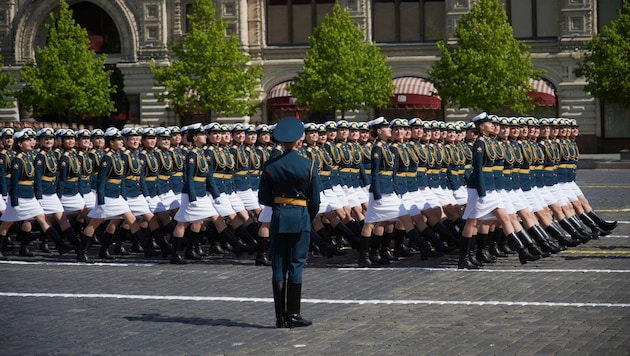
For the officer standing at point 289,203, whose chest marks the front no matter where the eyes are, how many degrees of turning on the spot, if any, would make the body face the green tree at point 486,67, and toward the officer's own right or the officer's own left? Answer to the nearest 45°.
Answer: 0° — they already face it

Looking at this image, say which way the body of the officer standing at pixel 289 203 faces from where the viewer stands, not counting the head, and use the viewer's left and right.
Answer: facing away from the viewer
